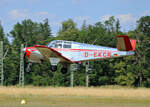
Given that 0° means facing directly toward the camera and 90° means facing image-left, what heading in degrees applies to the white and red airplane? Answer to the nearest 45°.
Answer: approximately 90°
